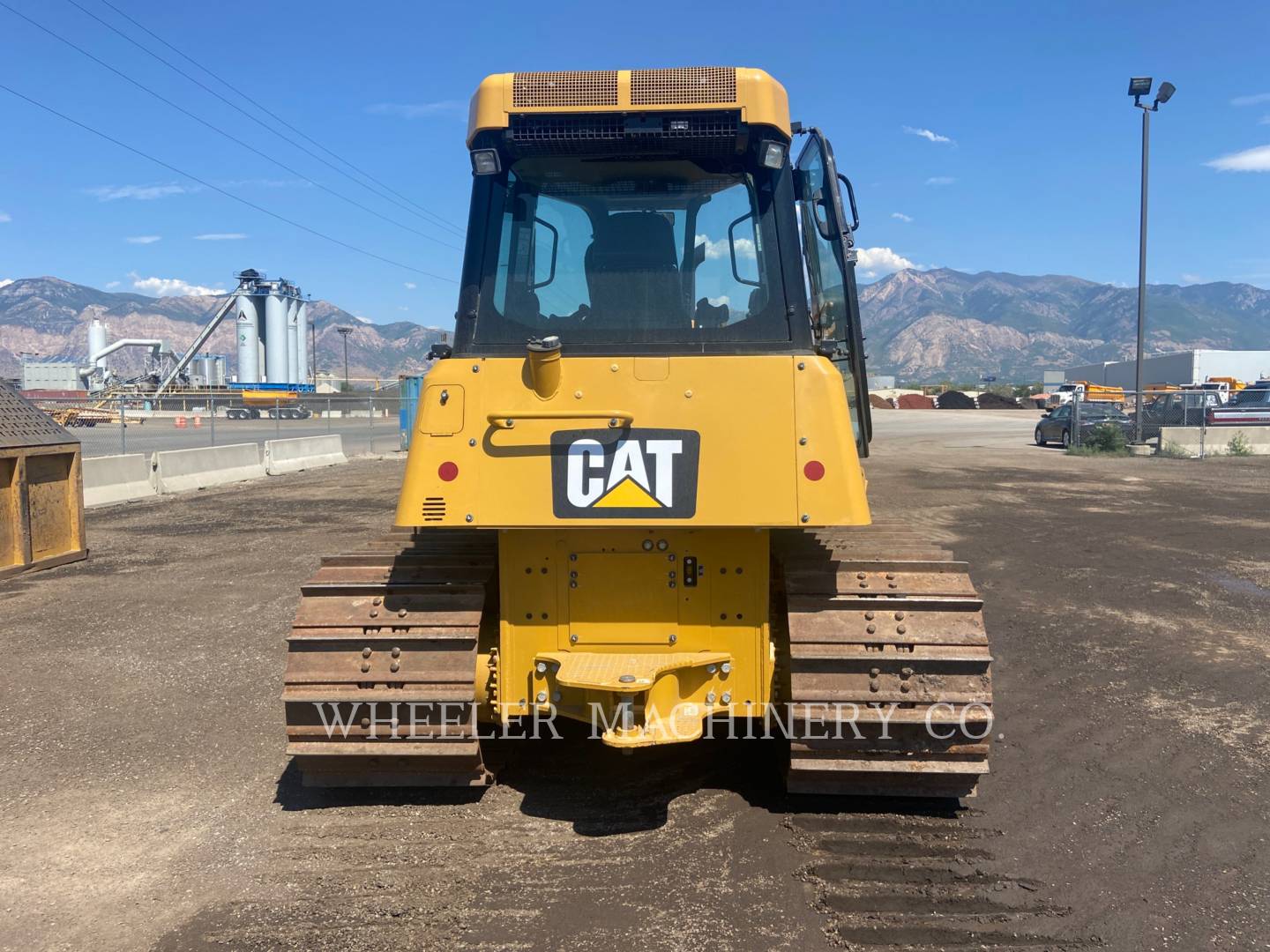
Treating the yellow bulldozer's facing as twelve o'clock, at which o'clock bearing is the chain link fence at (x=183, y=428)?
The chain link fence is roughly at 11 o'clock from the yellow bulldozer.

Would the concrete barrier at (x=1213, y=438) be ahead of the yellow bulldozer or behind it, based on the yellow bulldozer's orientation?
ahead

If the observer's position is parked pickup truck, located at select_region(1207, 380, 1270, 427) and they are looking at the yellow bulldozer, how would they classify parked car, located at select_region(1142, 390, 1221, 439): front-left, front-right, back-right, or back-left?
front-right

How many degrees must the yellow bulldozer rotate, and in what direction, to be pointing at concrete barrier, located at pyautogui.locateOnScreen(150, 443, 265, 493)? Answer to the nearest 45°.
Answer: approximately 45° to its left

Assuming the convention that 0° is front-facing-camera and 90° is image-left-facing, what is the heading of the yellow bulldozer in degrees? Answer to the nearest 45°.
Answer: approximately 180°

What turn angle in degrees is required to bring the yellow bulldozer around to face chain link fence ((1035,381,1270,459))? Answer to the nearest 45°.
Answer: approximately 45° to its right

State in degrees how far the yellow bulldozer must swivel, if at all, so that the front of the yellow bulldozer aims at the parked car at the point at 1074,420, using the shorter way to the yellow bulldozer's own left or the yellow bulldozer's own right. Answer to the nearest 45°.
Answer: approximately 45° to the yellow bulldozer's own right

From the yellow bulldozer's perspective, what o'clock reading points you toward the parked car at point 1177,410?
The parked car is roughly at 1 o'clock from the yellow bulldozer.

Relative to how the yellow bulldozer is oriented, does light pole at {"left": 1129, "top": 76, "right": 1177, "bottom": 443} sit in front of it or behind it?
in front
